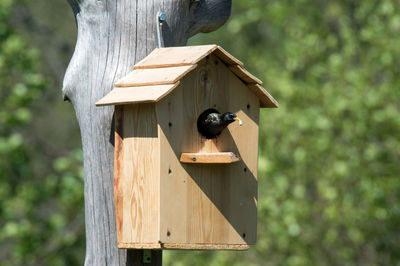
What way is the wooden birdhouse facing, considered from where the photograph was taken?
facing the viewer and to the right of the viewer
